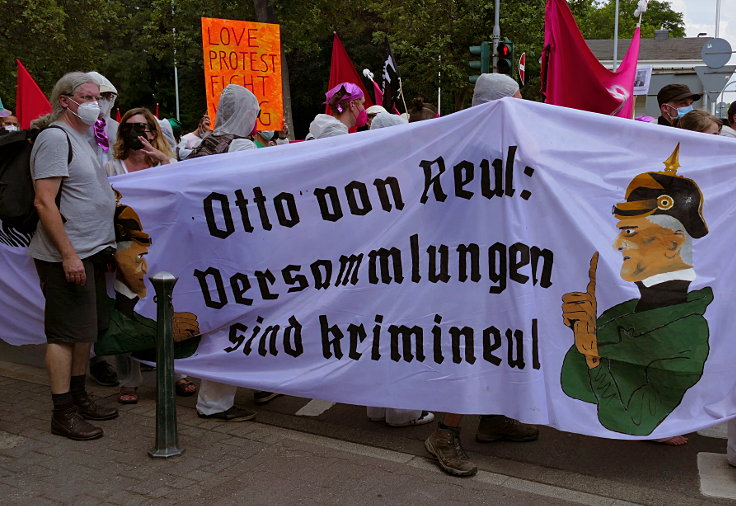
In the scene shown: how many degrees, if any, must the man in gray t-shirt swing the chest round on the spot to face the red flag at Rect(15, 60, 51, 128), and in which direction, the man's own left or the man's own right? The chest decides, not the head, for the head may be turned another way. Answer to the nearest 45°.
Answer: approximately 90° to the man's own left

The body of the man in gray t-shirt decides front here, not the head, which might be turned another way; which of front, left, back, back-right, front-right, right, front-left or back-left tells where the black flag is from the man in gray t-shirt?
front-left

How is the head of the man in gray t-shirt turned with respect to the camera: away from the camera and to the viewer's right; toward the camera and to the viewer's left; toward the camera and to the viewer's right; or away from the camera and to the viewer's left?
toward the camera and to the viewer's right

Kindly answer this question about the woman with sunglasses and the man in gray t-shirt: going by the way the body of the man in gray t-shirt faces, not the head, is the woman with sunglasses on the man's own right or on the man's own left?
on the man's own left

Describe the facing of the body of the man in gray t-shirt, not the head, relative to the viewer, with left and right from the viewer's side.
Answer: facing to the right of the viewer
